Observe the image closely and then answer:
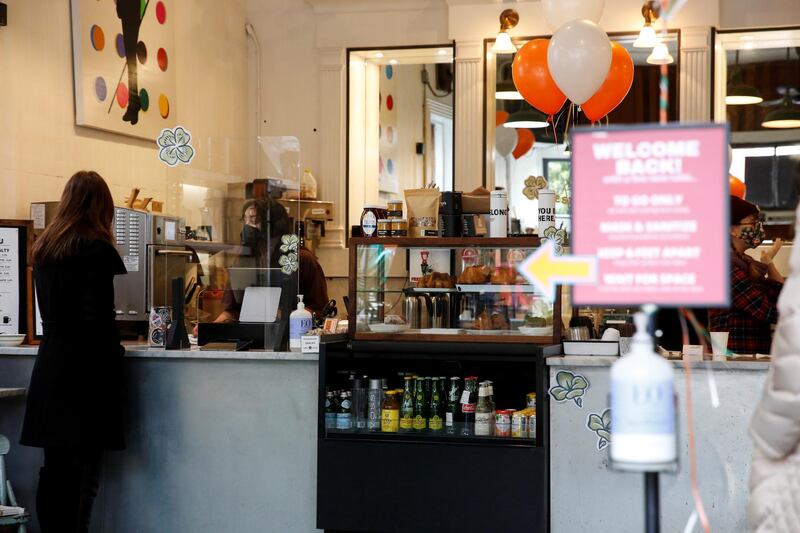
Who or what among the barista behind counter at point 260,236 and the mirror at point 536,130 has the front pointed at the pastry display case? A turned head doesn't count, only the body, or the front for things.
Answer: the mirror

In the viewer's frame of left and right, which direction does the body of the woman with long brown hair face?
facing away from the viewer and to the right of the viewer

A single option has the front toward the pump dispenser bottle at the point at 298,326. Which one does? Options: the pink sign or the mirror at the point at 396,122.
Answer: the mirror

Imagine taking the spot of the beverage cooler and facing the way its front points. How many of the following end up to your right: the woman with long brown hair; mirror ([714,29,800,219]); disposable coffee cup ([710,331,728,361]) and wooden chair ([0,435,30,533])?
2

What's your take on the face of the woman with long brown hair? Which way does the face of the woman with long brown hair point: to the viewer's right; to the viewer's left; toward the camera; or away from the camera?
away from the camera

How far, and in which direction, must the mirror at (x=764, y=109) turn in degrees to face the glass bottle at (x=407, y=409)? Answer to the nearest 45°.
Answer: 0° — it already faces it

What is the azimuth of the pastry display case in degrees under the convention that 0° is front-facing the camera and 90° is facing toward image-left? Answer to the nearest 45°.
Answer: approximately 0°

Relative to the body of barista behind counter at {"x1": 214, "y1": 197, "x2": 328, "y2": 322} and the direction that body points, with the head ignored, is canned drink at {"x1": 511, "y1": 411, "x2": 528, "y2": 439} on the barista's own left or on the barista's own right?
on the barista's own left
